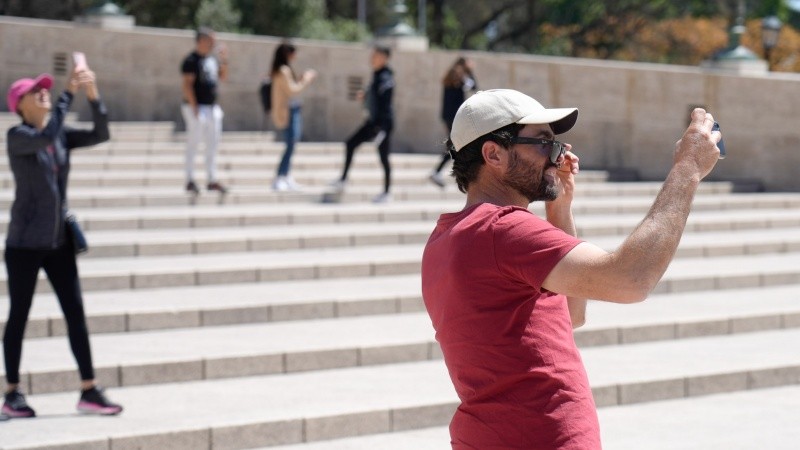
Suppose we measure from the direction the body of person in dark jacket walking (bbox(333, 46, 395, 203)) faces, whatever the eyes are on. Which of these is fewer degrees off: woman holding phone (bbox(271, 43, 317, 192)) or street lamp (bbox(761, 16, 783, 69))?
the woman holding phone

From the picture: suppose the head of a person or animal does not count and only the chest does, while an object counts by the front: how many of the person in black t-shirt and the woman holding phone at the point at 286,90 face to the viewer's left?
0

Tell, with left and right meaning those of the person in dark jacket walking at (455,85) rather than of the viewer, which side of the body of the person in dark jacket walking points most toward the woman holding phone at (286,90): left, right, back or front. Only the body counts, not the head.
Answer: back

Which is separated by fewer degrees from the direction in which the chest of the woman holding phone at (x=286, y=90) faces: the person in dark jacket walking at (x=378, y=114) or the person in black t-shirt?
the person in dark jacket walking

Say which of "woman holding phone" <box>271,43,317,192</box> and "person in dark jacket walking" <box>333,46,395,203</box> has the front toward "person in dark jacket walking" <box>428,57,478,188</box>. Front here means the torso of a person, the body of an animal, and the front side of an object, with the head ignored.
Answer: the woman holding phone

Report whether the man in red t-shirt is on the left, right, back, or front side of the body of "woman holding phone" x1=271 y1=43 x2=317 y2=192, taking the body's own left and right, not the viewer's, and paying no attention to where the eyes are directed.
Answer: right

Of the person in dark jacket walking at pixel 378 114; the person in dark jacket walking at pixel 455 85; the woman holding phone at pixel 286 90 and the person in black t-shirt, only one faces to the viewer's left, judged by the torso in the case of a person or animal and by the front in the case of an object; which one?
the person in dark jacket walking at pixel 378 114

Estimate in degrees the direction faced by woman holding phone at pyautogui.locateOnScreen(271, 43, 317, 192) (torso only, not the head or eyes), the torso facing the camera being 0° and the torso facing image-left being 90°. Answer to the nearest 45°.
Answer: approximately 270°

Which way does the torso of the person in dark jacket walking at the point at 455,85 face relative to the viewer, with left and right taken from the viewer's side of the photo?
facing to the right of the viewer

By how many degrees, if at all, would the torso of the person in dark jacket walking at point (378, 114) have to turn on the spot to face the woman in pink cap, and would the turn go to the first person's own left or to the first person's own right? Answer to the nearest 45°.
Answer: approximately 90° to the first person's own left

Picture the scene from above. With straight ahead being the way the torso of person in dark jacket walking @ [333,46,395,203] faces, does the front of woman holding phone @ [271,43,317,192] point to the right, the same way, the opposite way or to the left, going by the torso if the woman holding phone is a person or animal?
the opposite way

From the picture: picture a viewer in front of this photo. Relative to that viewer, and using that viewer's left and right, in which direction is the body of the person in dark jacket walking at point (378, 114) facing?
facing to the left of the viewer

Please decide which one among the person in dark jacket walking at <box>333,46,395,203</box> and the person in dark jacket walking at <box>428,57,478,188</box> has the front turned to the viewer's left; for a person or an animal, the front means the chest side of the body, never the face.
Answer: the person in dark jacket walking at <box>333,46,395,203</box>
